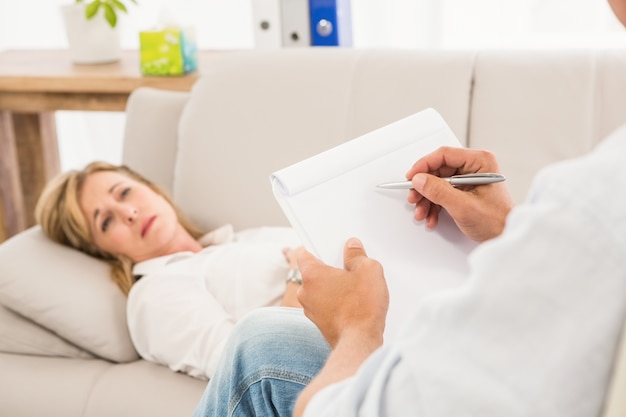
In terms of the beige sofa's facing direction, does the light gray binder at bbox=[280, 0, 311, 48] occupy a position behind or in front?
behind

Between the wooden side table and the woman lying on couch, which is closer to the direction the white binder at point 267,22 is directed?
the woman lying on couch

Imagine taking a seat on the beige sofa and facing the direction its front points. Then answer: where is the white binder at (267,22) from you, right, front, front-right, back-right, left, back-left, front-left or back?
back

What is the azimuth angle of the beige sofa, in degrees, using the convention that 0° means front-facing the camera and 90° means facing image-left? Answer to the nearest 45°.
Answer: approximately 0°

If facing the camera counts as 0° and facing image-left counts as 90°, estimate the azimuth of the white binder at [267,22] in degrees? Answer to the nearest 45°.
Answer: approximately 0°
